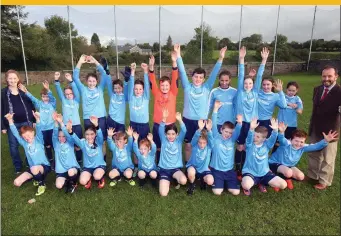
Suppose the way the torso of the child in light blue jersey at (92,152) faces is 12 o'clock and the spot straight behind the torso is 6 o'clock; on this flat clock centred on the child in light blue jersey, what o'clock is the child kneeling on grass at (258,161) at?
The child kneeling on grass is roughly at 10 o'clock from the child in light blue jersey.

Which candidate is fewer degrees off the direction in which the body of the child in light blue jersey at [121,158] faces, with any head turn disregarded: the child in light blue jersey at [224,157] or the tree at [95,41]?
the child in light blue jersey

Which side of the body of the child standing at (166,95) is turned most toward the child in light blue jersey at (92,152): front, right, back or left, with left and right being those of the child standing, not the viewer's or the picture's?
right

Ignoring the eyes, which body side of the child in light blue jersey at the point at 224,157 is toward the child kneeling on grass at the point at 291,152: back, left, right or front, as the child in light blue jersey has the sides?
left

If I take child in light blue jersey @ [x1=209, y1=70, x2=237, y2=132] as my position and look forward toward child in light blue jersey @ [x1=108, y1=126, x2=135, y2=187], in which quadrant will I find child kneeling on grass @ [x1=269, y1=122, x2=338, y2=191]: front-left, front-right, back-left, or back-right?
back-left

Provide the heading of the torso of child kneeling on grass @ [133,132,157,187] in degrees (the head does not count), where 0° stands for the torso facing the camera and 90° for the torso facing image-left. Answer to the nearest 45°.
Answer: approximately 0°

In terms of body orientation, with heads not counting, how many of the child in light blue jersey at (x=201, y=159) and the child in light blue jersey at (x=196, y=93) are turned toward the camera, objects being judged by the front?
2

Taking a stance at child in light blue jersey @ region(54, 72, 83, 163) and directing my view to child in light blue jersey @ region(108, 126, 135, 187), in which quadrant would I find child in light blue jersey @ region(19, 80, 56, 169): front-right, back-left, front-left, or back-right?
back-right

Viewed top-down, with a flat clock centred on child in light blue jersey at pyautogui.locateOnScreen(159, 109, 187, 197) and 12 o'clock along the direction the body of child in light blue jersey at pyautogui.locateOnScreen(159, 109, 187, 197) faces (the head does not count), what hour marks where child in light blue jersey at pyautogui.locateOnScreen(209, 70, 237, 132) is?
child in light blue jersey at pyautogui.locateOnScreen(209, 70, 237, 132) is roughly at 8 o'clock from child in light blue jersey at pyautogui.locateOnScreen(159, 109, 187, 197).

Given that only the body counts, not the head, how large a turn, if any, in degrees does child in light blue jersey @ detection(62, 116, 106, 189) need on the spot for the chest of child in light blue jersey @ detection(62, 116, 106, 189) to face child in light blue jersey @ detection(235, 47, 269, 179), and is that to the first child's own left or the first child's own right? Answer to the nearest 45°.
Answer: approximately 90° to the first child's own left

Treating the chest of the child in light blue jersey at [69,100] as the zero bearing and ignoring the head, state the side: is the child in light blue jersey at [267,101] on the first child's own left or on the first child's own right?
on the first child's own left
